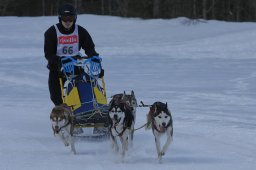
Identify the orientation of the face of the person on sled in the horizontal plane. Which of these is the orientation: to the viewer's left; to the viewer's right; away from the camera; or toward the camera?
toward the camera

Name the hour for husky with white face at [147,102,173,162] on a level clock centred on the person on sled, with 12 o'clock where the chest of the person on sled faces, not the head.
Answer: The husky with white face is roughly at 11 o'clock from the person on sled.

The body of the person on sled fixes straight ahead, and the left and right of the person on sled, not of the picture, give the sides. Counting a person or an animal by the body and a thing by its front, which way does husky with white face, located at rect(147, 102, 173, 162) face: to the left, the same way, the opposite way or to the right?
the same way

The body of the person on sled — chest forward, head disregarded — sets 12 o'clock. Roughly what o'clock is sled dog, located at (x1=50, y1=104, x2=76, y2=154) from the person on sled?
The sled dog is roughly at 12 o'clock from the person on sled.

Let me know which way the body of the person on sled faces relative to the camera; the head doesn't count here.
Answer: toward the camera

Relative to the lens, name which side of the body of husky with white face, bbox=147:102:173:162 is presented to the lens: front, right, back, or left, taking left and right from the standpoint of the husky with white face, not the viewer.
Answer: front

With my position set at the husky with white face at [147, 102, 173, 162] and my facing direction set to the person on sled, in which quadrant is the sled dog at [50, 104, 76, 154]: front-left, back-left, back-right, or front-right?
front-left

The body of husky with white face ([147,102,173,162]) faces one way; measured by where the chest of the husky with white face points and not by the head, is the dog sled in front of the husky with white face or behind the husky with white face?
behind

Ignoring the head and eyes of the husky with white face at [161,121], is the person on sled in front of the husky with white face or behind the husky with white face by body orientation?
behind

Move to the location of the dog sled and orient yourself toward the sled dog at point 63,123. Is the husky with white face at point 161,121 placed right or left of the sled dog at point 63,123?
left

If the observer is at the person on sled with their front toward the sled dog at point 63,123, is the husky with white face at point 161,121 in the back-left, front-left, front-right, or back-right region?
front-left

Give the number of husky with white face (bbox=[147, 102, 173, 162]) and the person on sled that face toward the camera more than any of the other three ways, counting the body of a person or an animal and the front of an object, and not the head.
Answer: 2

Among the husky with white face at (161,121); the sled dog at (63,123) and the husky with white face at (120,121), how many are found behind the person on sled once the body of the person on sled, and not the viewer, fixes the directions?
0
